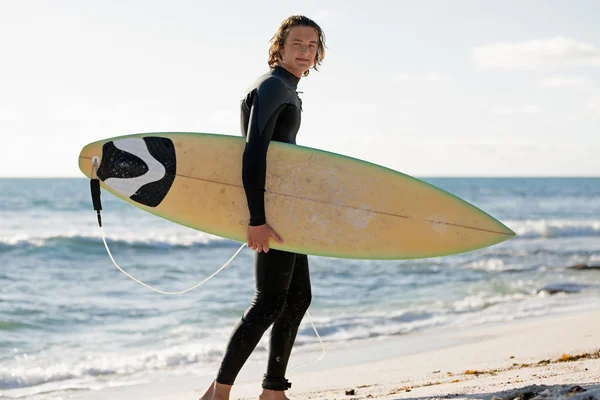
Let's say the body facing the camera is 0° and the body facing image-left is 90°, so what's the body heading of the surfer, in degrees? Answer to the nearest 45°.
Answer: approximately 270°
